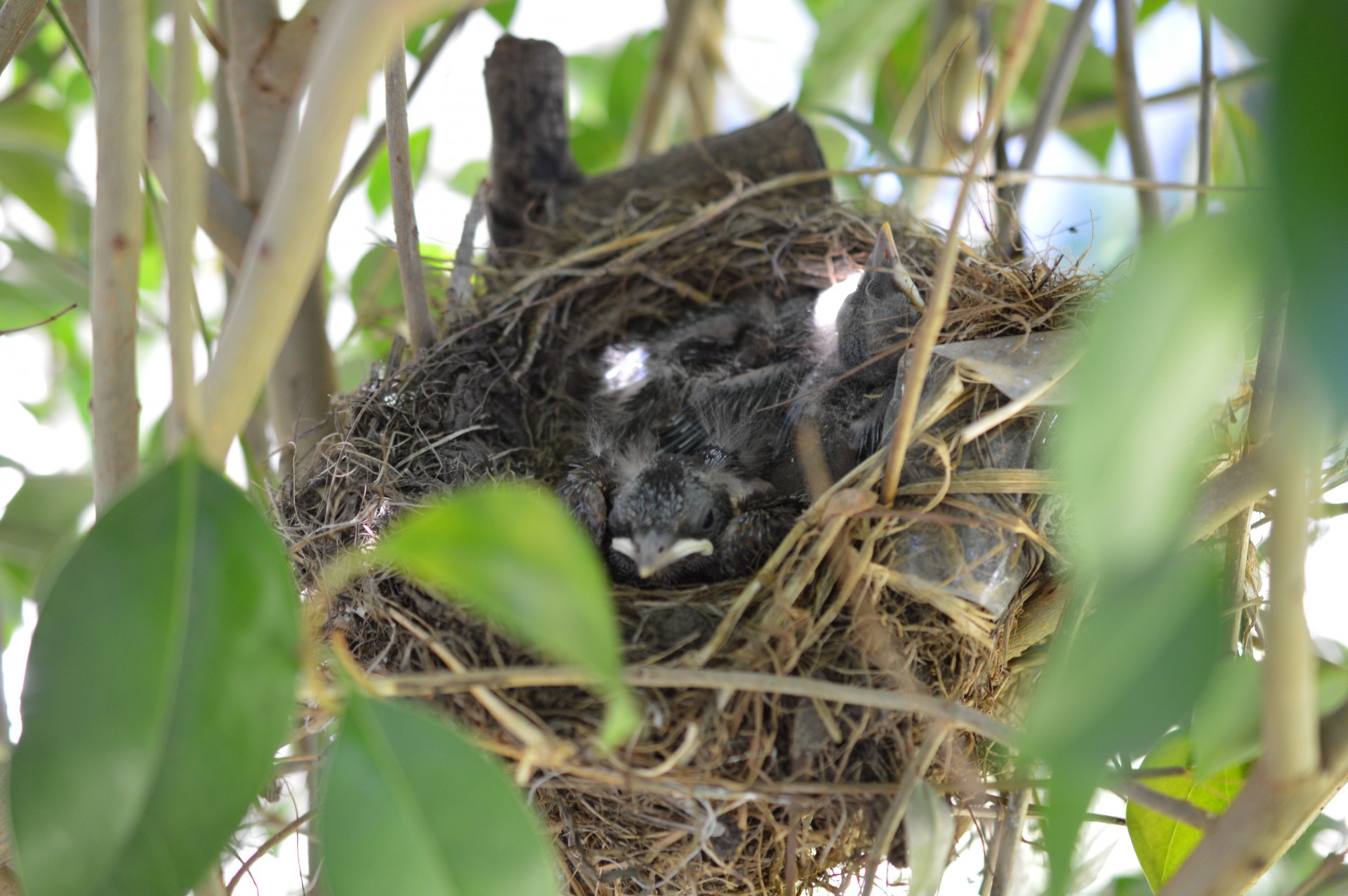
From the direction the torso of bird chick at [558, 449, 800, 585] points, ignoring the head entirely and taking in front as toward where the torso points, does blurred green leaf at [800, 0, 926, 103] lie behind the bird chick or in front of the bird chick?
behind

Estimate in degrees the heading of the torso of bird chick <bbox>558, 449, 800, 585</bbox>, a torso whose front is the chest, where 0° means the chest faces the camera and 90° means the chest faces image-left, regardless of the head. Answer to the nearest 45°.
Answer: approximately 0°

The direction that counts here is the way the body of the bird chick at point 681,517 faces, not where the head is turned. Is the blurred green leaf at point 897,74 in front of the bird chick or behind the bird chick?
behind

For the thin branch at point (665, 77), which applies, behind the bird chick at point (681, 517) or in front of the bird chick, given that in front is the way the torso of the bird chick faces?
behind

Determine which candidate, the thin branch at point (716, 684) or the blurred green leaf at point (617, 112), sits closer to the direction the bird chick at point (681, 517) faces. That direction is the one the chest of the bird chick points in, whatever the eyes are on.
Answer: the thin branch
